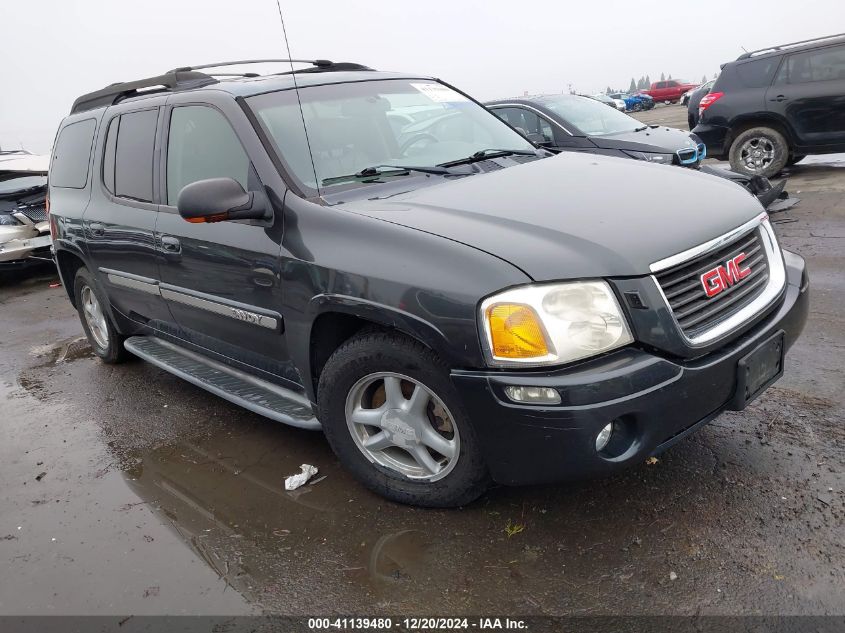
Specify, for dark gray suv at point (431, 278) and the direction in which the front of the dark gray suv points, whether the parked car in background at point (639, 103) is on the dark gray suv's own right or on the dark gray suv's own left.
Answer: on the dark gray suv's own left

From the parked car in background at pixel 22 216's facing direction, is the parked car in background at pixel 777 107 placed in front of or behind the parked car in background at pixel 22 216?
in front

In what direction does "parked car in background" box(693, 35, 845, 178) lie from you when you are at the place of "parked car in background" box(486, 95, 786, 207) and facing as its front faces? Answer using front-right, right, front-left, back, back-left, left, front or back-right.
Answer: left

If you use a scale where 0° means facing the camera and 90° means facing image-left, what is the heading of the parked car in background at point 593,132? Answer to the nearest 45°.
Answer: approximately 315°

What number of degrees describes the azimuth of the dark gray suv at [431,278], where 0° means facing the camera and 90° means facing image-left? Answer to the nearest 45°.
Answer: approximately 315°

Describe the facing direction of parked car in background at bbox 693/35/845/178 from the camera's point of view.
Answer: facing to the right of the viewer

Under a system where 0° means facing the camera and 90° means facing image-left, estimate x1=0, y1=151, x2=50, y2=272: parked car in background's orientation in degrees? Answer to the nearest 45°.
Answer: approximately 315°

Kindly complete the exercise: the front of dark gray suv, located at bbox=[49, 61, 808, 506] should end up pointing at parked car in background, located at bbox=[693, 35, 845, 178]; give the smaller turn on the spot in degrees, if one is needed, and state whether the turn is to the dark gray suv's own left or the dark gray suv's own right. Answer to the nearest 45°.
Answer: approximately 90° to the dark gray suv's own left

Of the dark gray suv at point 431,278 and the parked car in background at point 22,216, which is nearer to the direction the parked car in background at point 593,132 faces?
the dark gray suv

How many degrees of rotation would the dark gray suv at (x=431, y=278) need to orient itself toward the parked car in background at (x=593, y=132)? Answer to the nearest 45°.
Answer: approximately 135° to its left

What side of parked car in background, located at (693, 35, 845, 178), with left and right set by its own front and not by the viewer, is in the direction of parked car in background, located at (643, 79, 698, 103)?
left

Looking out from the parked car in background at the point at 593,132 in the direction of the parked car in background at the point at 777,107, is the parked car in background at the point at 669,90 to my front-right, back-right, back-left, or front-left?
front-left

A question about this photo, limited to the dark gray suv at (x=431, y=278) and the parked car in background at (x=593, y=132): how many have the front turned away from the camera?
0

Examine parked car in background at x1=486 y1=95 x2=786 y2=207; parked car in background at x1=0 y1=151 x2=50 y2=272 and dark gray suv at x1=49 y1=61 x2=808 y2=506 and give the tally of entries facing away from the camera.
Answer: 0

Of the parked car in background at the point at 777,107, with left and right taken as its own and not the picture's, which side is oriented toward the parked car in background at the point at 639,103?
left
